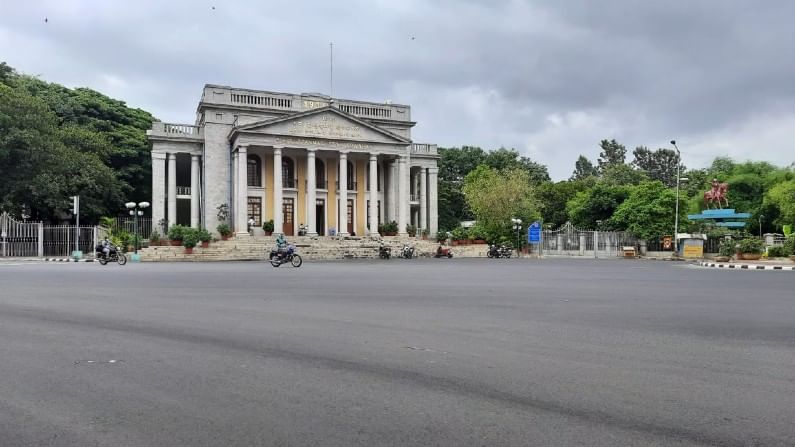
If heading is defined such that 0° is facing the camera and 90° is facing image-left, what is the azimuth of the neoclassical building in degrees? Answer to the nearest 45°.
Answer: approximately 0°

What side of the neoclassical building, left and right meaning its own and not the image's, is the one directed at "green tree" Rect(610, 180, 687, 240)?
left

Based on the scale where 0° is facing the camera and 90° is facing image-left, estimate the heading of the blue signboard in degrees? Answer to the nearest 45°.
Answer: approximately 0°

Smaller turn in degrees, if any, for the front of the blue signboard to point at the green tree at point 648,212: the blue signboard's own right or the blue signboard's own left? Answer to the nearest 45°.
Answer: approximately 90° to the blue signboard's own left

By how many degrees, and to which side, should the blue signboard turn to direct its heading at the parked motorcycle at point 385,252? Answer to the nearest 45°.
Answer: approximately 45° to its right

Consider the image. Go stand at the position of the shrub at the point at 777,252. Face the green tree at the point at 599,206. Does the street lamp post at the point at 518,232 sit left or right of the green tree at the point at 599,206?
left

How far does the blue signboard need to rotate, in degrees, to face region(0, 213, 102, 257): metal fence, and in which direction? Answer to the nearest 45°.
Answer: approximately 45° to its right

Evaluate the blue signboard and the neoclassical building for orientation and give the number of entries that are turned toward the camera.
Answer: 2

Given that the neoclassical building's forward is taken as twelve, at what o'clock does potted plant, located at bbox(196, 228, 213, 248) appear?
The potted plant is roughly at 1 o'clock from the neoclassical building.

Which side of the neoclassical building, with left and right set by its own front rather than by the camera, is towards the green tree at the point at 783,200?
left

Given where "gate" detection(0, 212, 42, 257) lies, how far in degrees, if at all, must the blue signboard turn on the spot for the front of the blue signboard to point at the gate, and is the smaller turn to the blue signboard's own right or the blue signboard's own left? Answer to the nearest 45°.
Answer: approximately 45° to the blue signboard's own right
